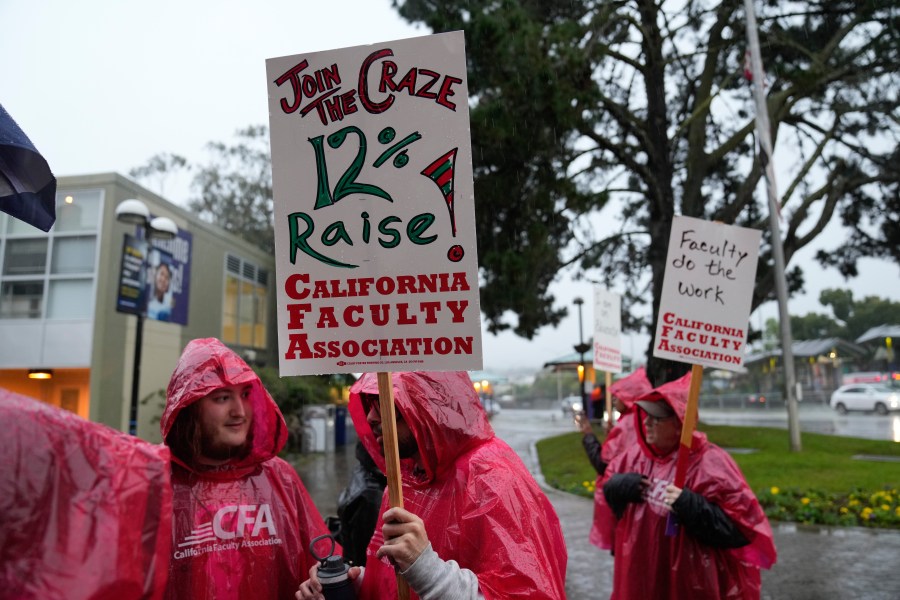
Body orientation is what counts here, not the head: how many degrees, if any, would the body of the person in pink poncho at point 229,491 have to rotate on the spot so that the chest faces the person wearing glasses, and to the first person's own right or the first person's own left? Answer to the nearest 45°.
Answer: approximately 90° to the first person's own left

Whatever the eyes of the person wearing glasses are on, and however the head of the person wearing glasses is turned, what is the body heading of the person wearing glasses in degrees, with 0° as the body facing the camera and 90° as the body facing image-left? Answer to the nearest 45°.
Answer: approximately 45°

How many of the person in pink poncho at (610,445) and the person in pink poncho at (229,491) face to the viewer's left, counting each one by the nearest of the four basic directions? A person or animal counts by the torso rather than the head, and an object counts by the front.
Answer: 1

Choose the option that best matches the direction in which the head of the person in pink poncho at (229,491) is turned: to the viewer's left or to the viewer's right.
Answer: to the viewer's right

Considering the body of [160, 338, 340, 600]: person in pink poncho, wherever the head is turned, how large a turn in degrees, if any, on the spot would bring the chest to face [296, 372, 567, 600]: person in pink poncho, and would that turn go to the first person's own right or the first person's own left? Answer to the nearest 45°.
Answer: approximately 45° to the first person's own left

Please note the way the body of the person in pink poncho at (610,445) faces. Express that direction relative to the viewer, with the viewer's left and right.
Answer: facing to the left of the viewer

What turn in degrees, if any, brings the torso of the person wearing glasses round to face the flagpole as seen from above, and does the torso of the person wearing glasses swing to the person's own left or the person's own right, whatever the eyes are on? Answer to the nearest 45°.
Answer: approximately 135° to the person's own right

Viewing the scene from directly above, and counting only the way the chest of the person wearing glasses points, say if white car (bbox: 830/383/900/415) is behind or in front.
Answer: behind

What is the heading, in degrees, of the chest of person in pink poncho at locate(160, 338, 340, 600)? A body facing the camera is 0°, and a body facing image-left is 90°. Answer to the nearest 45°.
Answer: approximately 0°
